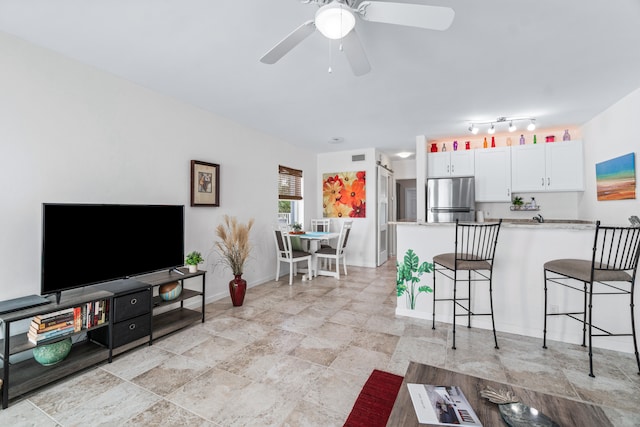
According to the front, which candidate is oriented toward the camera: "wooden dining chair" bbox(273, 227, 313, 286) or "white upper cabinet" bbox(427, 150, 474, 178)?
the white upper cabinet

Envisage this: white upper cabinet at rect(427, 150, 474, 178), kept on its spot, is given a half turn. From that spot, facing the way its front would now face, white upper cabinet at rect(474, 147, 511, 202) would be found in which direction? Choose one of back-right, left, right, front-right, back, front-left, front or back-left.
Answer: right

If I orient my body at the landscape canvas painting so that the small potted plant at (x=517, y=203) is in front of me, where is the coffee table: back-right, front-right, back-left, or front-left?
back-left

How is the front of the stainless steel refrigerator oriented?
toward the camera

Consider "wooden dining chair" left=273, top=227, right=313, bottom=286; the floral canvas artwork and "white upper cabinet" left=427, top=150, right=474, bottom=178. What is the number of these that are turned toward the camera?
2

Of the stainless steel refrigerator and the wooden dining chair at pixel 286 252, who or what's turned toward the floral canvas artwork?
the wooden dining chair

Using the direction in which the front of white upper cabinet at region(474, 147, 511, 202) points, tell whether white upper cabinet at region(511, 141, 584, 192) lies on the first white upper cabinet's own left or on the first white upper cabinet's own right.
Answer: on the first white upper cabinet's own left

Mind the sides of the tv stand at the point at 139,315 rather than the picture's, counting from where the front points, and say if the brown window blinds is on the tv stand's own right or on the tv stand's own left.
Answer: on the tv stand's own left

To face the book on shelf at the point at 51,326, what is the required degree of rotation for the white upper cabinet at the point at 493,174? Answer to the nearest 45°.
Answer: approximately 45° to its right

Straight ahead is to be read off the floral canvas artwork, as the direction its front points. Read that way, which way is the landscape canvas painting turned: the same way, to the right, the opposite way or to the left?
to the right

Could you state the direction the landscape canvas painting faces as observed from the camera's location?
facing the viewer and to the left of the viewer

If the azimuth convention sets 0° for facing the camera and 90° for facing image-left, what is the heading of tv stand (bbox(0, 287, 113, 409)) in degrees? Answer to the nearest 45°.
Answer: approximately 315°

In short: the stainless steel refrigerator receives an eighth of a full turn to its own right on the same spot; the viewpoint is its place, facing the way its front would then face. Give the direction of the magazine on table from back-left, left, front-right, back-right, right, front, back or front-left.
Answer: front-left

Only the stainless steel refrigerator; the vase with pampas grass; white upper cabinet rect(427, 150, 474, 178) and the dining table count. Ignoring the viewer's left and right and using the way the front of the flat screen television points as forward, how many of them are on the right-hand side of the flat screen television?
0

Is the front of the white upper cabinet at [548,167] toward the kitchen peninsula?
yes

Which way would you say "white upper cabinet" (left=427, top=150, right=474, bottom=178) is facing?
toward the camera

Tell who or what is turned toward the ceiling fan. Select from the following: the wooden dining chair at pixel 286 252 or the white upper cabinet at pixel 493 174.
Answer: the white upper cabinet

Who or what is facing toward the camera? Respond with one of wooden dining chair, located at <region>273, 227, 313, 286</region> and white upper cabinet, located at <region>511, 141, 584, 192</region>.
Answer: the white upper cabinet

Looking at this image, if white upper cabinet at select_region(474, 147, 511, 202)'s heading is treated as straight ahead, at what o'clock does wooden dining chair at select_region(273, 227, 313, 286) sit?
The wooden dining chair is roughly at 2 o'clock from the white upper cabinet.

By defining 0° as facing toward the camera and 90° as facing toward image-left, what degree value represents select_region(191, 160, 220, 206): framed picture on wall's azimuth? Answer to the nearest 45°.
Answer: approximately 315°

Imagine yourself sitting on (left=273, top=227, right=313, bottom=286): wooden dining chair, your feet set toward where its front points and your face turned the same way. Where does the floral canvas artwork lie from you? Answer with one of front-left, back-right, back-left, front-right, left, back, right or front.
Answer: front

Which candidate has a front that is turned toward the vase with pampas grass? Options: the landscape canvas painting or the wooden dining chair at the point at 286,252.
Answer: the landscape canvas painting

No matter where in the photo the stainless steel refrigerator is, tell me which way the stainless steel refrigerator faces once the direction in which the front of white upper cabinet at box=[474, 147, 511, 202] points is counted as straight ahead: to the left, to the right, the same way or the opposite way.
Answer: the same way

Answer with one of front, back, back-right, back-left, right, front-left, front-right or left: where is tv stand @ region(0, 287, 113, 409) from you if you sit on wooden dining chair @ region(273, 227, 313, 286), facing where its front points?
back
